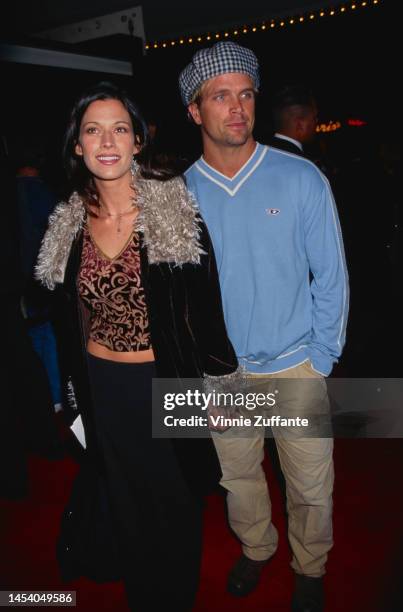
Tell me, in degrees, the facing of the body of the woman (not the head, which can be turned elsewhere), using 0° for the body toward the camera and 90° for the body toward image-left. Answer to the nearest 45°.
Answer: approximately 0°

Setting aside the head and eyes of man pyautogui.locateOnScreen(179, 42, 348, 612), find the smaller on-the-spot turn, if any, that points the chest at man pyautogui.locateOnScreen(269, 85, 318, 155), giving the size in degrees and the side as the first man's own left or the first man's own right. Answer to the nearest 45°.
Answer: approximately 180°

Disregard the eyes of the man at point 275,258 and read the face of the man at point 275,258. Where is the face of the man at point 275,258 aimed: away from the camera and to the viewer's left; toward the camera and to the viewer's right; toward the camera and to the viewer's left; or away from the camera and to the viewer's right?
toward the camera and to the viewer's right

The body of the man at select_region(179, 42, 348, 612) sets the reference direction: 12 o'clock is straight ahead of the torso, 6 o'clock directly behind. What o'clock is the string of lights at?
The string of lights is roughly at 6 o'clock from the man.
